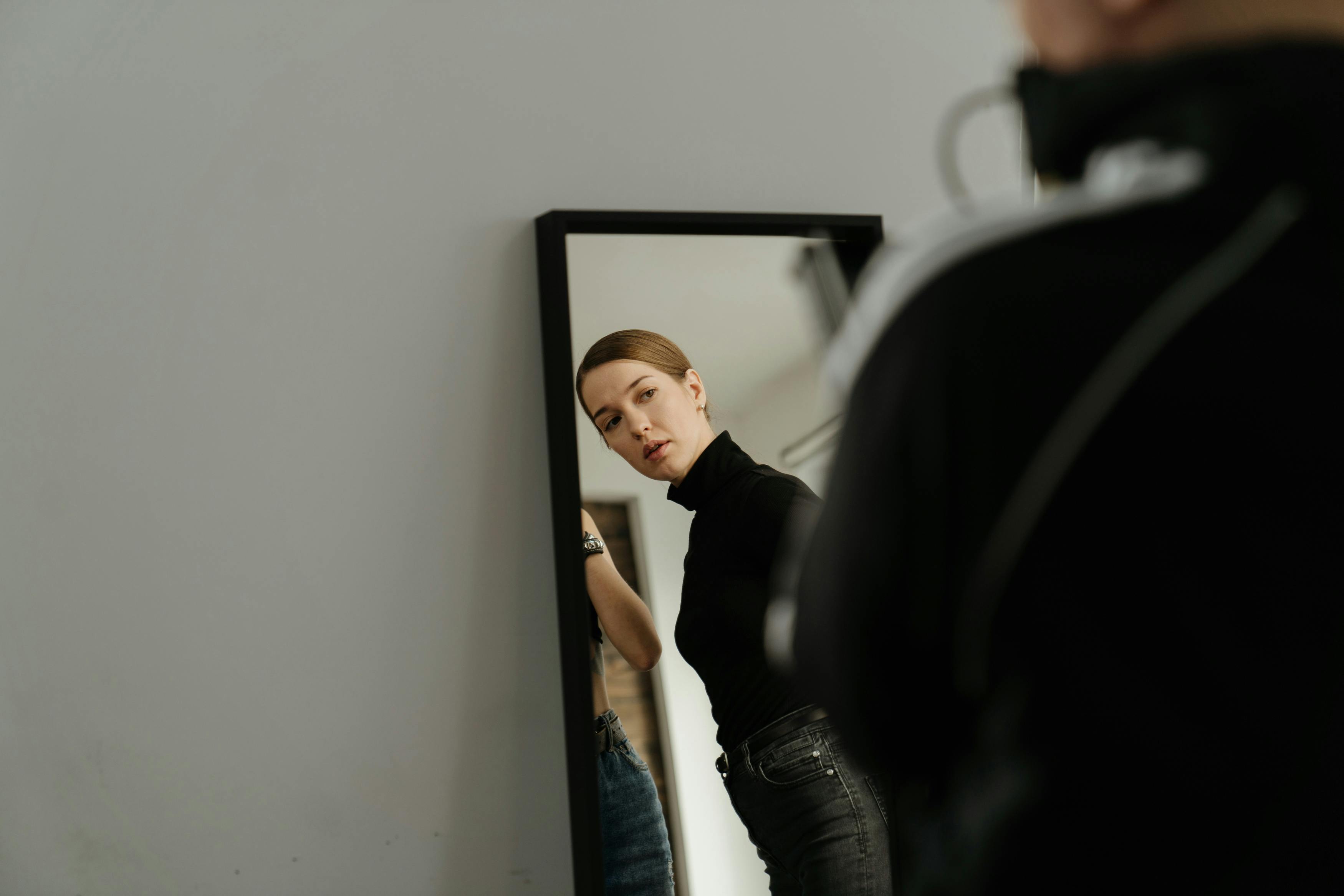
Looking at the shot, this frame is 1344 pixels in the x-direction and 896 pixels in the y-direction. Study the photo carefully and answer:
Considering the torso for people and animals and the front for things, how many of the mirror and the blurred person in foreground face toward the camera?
1

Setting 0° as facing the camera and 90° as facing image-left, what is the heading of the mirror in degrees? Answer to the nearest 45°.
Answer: approximately 0°

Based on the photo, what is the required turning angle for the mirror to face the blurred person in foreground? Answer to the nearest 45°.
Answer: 0° — it already faces them

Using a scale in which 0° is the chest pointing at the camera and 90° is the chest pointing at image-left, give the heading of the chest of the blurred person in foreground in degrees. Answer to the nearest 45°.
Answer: approximately 135°
